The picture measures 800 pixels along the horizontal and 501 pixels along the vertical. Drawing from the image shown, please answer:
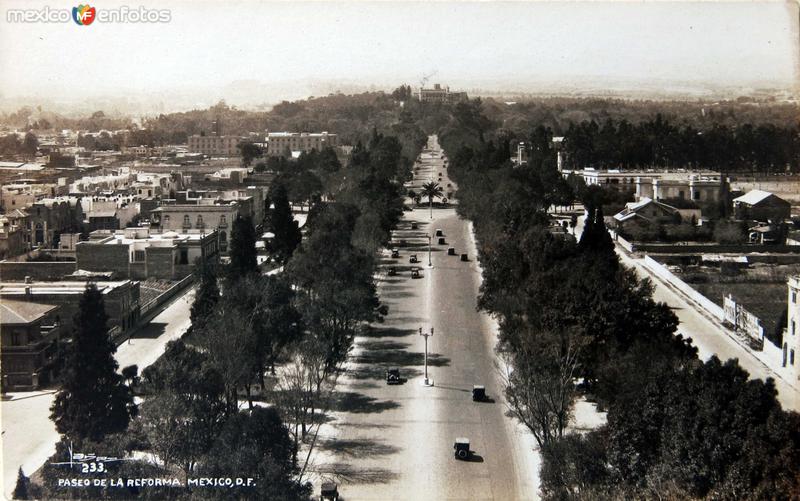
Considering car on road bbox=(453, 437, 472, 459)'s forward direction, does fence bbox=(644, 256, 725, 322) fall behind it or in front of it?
in front

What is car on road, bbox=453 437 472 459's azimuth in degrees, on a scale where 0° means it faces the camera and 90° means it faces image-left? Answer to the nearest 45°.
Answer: approximately 180°

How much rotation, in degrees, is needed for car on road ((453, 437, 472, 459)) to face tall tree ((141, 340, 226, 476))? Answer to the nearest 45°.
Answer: approximately 135° to its left

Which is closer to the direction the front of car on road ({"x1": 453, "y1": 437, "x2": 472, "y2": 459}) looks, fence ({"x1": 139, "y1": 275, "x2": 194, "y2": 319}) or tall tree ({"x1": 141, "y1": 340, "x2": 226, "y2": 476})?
the fence

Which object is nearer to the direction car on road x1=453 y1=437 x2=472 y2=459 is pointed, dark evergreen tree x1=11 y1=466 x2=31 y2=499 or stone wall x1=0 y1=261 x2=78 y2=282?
the stone wall

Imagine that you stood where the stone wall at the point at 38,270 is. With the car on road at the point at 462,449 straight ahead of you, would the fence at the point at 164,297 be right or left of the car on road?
left

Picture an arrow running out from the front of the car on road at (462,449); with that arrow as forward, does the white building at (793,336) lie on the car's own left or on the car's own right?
on the car's own right

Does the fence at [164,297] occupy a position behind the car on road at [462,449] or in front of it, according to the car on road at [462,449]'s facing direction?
in front

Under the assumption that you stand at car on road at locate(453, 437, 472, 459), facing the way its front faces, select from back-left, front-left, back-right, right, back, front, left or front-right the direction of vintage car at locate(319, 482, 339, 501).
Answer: back-left
